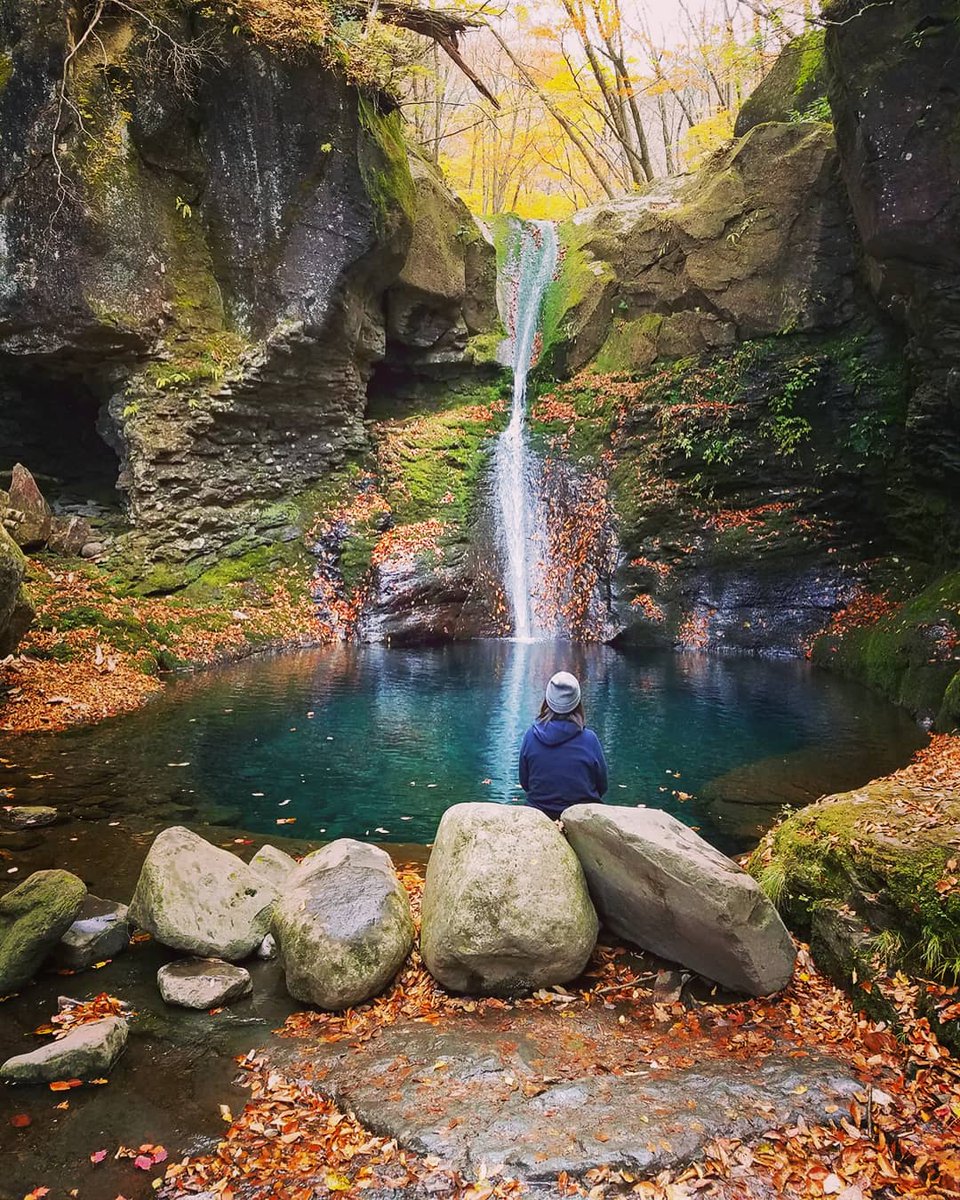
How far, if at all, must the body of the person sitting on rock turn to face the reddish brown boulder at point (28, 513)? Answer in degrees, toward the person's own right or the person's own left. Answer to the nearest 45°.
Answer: approximately 45° to the person's own left

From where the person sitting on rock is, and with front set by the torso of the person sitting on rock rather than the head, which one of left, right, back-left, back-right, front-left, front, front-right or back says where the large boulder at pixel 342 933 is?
back-left

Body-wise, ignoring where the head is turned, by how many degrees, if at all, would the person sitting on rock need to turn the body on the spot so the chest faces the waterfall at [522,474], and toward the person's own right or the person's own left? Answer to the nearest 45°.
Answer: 0° — they already face it

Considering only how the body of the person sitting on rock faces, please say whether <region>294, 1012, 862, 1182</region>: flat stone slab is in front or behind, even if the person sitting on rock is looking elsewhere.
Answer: behind

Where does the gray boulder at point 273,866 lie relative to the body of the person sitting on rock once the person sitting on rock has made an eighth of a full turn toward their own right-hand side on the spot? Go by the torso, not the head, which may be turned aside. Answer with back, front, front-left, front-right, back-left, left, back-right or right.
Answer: back-left

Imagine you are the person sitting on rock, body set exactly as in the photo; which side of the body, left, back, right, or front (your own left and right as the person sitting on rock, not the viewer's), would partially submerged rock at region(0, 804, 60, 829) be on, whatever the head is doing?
left

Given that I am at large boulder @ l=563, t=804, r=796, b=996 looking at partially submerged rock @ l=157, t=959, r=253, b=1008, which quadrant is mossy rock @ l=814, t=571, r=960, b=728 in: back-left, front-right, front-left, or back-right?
back-right

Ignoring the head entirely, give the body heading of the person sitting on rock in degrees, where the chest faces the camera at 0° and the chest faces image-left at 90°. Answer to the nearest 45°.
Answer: approximately 180°

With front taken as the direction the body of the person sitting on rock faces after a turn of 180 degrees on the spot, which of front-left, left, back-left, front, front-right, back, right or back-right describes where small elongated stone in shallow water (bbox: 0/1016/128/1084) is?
front-right

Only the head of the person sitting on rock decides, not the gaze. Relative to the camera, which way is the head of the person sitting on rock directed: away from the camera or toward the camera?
away from the camera

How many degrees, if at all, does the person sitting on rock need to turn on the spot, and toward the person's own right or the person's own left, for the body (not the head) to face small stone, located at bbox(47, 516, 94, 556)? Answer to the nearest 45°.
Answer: approximately 45° to the person's own left
